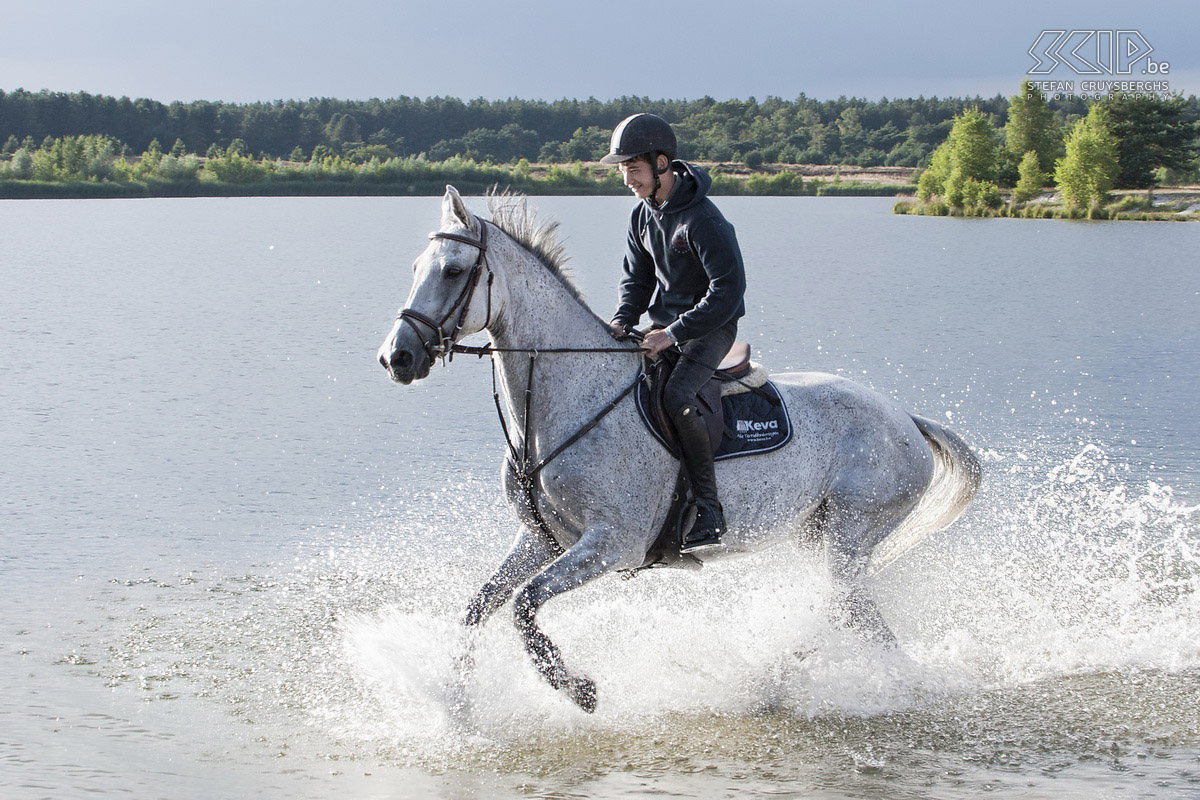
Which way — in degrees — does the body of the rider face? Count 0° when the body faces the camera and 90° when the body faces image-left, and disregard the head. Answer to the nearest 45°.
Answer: approximately 45°

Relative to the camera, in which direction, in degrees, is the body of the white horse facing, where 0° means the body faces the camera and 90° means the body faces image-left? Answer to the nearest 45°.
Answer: approximately 45°

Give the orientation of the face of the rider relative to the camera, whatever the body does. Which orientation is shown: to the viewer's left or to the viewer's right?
to the viewer's left
